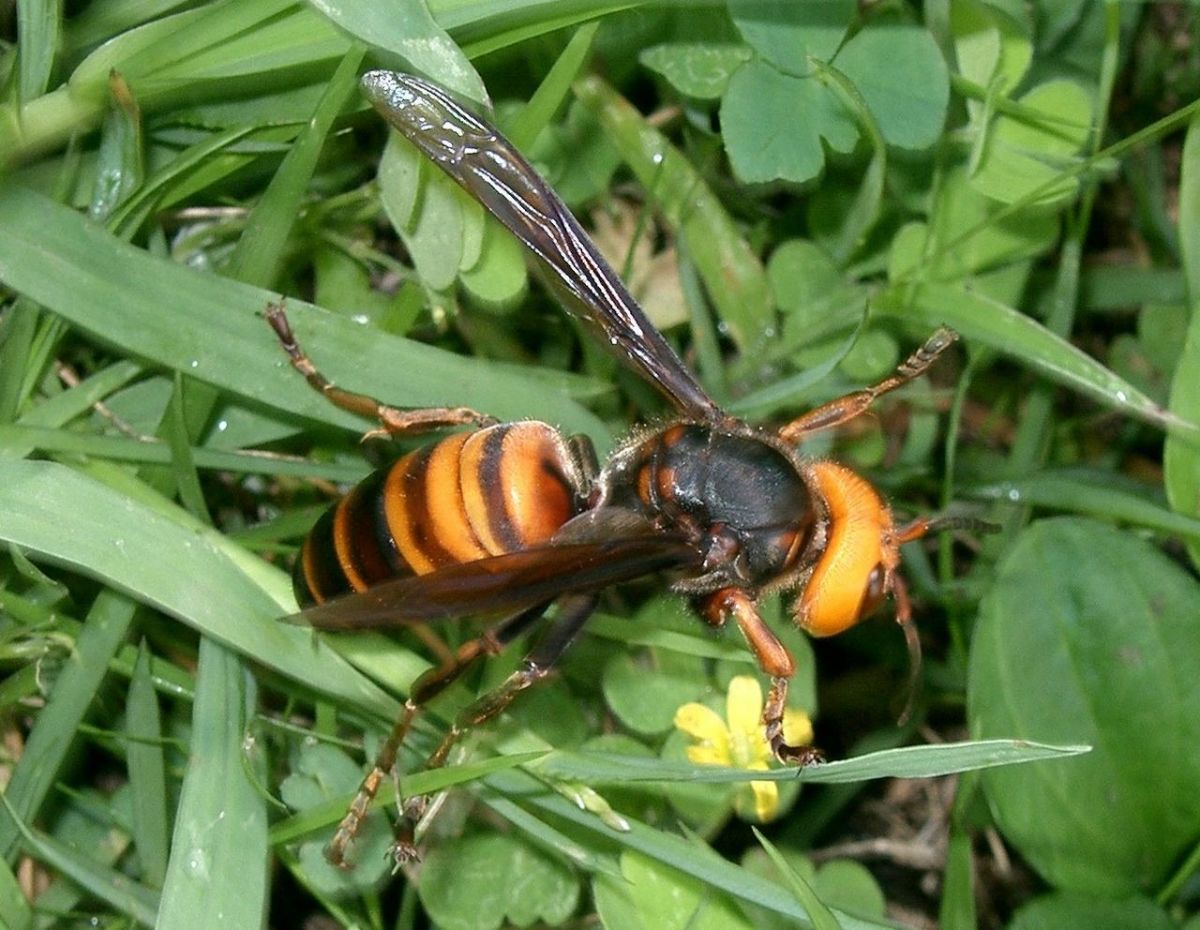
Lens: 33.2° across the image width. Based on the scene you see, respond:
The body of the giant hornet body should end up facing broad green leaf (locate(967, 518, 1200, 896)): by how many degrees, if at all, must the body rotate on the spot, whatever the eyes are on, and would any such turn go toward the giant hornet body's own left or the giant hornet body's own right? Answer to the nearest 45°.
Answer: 0° — it already faces it

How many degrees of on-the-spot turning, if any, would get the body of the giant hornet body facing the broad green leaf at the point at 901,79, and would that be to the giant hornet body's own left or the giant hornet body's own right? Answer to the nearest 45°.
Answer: approximately 45° to the giant hornet body's own left

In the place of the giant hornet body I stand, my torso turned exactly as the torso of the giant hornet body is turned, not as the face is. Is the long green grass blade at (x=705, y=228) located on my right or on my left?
on my left

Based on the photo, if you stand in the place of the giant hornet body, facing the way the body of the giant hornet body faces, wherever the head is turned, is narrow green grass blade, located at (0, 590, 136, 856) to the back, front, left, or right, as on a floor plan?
back

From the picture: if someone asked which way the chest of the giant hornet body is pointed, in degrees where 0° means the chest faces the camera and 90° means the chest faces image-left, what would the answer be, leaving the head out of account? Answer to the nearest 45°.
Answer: approximately 270°

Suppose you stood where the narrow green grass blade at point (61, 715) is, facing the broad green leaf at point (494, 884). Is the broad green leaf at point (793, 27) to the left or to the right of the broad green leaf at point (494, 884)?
left

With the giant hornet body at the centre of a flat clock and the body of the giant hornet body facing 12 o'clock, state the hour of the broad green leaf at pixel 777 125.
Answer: The broad green leaf is roughly at 10 o'clock from the giant hornet body.

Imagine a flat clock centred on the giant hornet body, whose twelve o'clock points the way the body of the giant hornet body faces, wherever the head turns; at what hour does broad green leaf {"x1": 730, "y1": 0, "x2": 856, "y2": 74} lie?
The broad green leaf is roughly at 10 o'clock from the giant hornet body.
